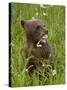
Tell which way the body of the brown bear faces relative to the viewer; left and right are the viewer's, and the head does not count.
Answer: facing the viewer and to the right of the viewer
